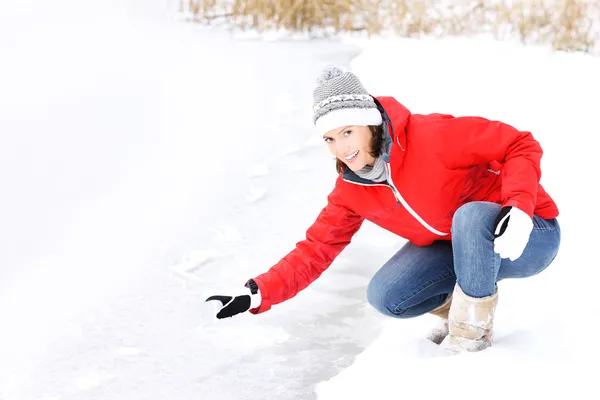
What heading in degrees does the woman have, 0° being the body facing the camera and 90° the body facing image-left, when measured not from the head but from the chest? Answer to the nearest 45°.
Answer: approximately 45°
